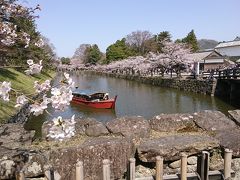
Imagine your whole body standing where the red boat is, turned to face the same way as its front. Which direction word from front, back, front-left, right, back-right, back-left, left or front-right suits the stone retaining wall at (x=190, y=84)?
left

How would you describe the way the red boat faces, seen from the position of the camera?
facing the viewer and to the right of the viewer

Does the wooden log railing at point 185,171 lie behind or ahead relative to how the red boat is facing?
ahead

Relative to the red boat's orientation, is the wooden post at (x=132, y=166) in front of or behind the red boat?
in front

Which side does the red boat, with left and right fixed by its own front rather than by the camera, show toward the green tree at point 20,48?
right
